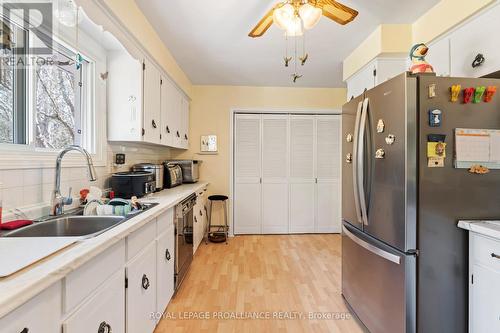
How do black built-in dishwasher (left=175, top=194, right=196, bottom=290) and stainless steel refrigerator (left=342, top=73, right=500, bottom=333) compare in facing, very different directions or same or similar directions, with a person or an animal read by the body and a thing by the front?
very different directions

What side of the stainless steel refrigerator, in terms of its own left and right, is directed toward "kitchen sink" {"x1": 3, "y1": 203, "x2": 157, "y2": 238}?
front

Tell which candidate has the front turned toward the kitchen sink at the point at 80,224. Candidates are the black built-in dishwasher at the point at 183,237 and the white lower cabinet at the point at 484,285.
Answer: the white lower cabinet

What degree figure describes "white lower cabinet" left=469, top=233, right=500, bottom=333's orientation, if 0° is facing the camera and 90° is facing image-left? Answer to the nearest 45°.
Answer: approximately 45°

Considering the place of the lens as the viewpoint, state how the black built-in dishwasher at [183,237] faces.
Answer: facing to the right of the viewer

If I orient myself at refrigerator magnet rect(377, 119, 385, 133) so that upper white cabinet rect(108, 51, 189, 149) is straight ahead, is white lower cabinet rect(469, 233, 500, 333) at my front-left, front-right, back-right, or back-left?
back-left

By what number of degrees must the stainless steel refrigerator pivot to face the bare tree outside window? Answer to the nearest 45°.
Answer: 0° — it already faces it

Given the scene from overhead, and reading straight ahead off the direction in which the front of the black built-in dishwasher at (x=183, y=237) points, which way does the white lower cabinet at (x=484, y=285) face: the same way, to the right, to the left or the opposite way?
the opposite way

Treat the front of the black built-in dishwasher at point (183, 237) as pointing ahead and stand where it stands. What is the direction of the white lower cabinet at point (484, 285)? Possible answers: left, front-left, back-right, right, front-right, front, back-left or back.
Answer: front-right

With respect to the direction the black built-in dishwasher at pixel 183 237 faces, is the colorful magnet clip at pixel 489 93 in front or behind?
in front

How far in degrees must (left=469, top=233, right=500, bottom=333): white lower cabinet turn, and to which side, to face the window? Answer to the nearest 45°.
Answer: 0° — it already faces it

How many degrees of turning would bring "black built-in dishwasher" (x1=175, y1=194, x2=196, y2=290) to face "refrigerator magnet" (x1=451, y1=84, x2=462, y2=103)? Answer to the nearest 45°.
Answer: approximately 45° to its right
